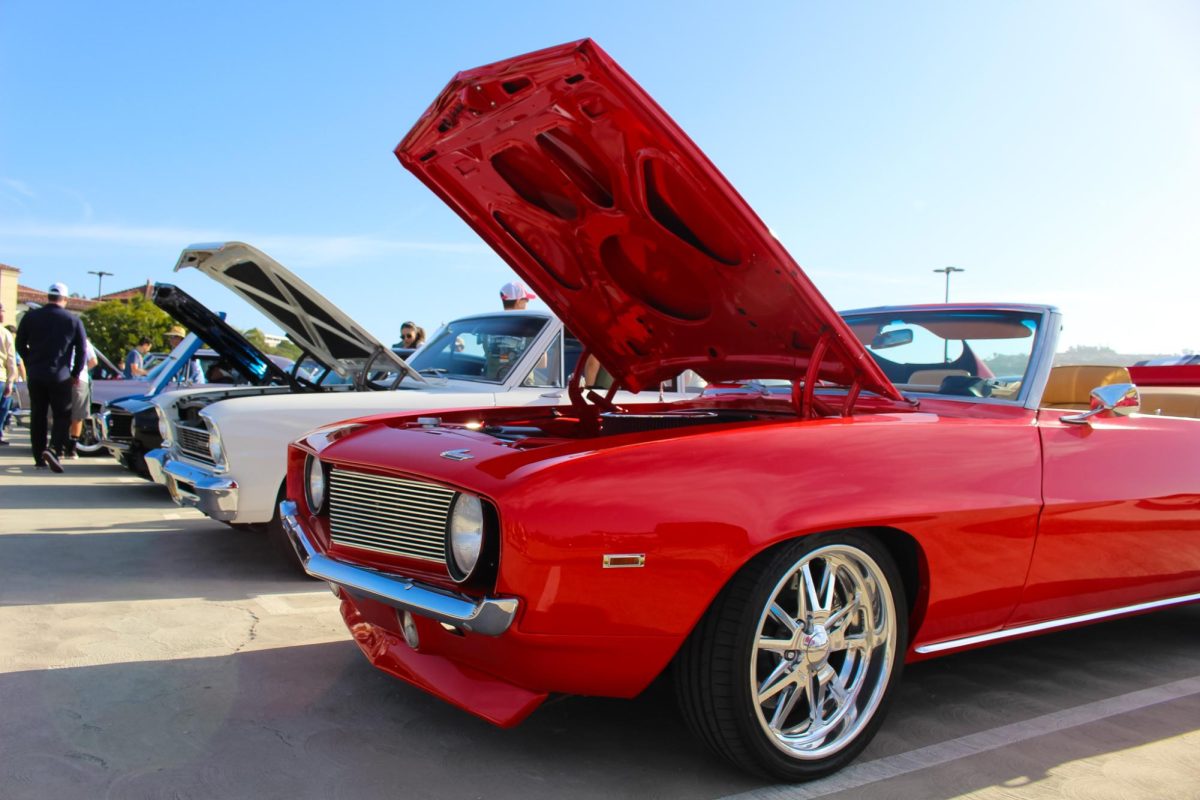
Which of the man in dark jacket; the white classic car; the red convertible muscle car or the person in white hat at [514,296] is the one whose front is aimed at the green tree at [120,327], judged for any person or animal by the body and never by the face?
the man in dark jacket

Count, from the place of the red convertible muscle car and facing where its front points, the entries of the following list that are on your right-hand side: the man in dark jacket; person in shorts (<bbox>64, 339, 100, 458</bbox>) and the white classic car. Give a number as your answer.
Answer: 3

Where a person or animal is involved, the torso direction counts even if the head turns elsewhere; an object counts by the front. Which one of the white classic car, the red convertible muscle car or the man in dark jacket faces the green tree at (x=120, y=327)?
the man in dark jacket

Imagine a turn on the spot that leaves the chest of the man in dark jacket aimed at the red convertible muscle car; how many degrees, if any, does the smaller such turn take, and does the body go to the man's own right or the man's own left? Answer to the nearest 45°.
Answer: approximately 180°

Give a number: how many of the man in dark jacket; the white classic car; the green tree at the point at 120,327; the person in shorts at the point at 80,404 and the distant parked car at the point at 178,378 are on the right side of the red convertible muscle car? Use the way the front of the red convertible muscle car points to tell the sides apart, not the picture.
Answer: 5

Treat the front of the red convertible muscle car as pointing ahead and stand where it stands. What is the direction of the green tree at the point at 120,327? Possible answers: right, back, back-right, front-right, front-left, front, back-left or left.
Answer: right

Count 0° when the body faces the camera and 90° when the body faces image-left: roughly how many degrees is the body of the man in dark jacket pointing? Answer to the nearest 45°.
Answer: approximately 180°

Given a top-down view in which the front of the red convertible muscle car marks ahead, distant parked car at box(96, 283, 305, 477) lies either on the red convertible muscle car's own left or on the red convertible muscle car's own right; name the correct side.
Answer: on the red convertible muscle car's own right
